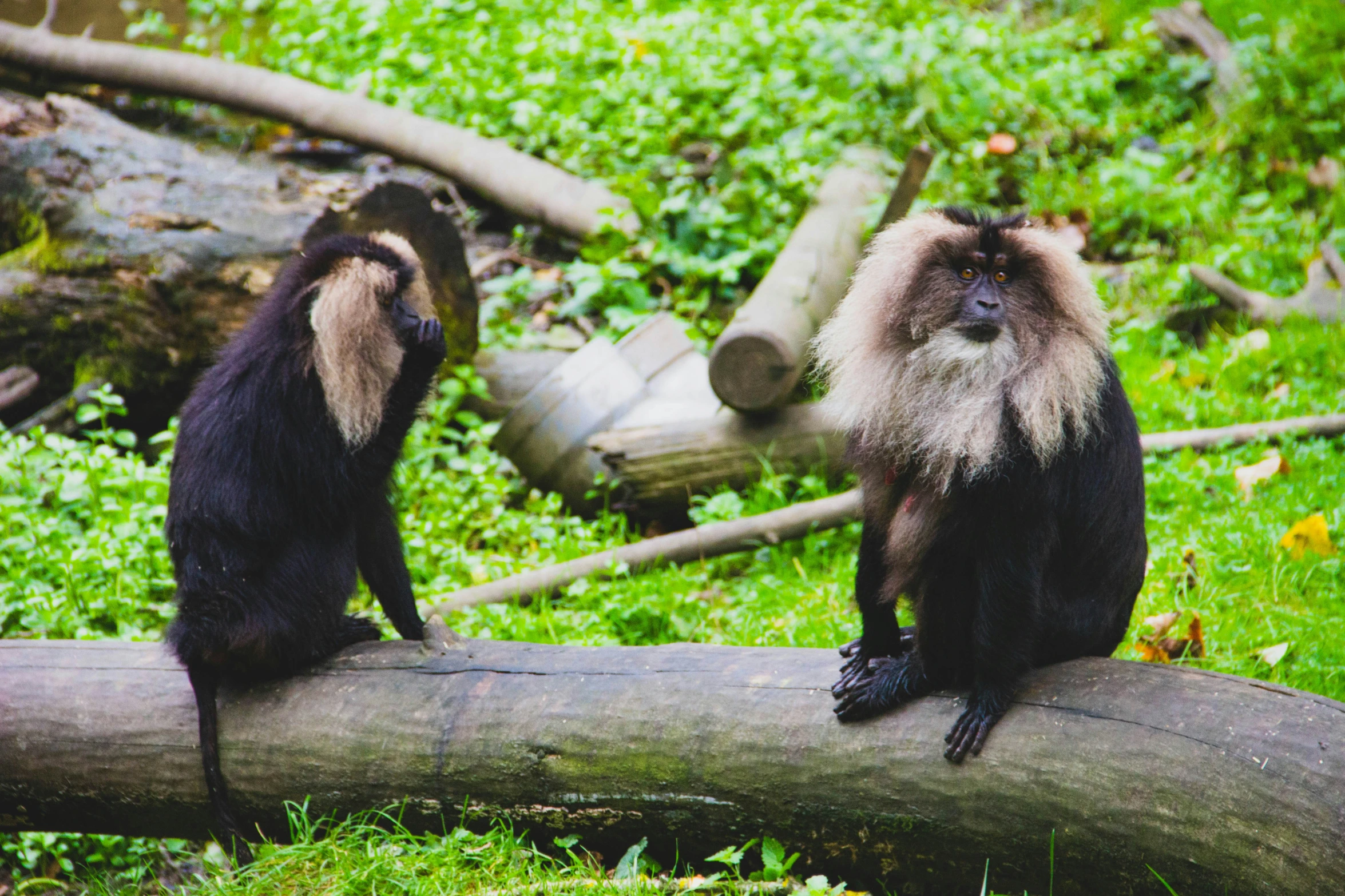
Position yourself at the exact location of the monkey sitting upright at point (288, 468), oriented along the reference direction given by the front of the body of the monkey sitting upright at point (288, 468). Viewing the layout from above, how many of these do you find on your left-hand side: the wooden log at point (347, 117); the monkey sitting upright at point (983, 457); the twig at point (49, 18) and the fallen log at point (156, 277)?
3

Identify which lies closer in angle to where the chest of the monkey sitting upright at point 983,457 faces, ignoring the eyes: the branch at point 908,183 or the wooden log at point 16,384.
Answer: the wooden log

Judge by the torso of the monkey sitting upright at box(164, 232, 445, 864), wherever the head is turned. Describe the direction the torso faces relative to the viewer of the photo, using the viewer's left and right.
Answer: facing to the right of the viewer

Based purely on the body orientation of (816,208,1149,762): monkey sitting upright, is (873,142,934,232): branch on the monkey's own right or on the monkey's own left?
on the monkey's own right

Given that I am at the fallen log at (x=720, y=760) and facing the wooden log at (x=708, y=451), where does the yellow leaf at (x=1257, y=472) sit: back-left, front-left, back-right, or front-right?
front-right

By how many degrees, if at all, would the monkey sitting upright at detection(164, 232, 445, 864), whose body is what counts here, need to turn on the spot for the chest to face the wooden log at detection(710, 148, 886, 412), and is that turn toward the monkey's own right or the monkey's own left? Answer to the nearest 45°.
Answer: approximately 45° to the monkey's own left

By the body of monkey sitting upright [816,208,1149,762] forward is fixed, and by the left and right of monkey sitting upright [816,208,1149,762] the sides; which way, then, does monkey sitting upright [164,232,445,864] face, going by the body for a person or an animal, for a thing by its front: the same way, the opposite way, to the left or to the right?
the opposite way

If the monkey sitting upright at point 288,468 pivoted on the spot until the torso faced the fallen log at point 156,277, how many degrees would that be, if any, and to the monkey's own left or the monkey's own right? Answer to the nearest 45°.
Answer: approximately 90° to the monkey's own left
